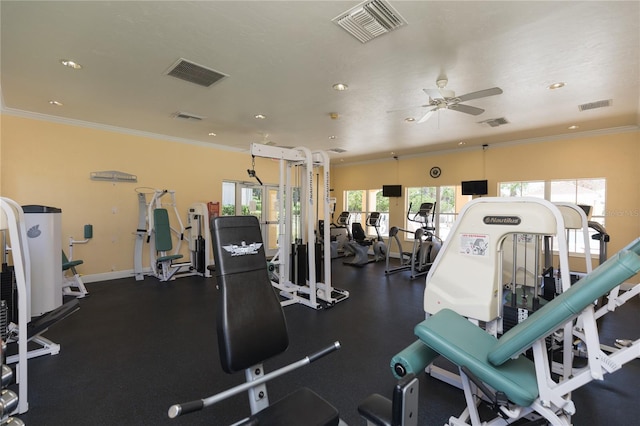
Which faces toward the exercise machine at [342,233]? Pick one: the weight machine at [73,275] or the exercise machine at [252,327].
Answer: the weight machine

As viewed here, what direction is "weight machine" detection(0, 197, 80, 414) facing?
to the viewer's right

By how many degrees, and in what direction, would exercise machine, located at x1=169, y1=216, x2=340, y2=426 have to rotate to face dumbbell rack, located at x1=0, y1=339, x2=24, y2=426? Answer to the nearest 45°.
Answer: approximately 90° to its right

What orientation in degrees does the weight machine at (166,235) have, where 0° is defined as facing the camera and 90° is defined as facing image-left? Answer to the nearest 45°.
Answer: approximately 315°

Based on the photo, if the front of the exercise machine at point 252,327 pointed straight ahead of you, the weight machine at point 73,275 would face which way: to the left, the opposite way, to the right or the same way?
to the left

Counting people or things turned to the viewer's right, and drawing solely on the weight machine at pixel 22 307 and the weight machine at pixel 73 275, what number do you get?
2

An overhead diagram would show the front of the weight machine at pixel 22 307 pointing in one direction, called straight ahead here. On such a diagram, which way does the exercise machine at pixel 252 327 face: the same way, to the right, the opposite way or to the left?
to the right

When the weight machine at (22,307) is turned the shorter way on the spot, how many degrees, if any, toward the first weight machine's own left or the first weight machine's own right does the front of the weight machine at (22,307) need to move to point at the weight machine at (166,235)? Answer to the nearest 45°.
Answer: approximately 45° to the first weight machine's own left

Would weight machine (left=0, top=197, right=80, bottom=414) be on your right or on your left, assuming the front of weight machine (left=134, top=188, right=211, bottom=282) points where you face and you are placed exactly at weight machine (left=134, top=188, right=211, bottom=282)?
on your right
